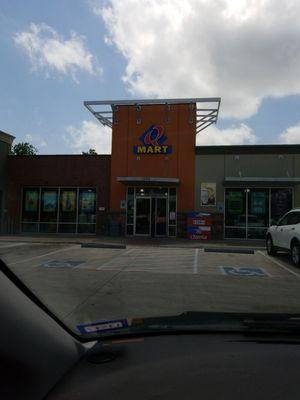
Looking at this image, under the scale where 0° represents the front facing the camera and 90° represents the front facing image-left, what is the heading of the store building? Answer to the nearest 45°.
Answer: approximately 0°

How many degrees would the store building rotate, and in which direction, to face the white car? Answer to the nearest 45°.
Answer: approximately 45° to its left
